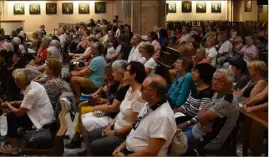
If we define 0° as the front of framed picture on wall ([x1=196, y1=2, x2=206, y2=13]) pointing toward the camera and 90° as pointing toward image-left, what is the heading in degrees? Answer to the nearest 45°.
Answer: approximately 0°

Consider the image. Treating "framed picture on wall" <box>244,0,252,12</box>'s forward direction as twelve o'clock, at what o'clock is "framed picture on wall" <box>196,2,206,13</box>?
"framed picture on wall" <box>196,2,206,13</box> is roughly at 2 o'clock from "framed picture on wall" <box>244,0,252,12</box>.

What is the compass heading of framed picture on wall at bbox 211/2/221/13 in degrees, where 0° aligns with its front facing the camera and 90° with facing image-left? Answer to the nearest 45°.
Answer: approximately 0°

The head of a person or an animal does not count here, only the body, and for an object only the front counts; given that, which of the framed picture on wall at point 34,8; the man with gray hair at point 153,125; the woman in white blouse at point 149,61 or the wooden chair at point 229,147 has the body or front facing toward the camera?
the framed picture on wall

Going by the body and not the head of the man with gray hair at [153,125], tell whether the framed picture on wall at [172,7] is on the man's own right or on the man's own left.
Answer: on the man's own right

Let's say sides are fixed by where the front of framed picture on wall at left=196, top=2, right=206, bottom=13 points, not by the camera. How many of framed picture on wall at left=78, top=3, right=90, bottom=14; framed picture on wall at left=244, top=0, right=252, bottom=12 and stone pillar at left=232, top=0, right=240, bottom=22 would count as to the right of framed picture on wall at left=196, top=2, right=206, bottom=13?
1

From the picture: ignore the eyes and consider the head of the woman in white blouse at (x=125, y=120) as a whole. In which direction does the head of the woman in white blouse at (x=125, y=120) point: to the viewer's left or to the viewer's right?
to the viewer's left

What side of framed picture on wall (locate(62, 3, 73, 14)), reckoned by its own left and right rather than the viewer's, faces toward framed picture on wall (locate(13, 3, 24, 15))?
right
